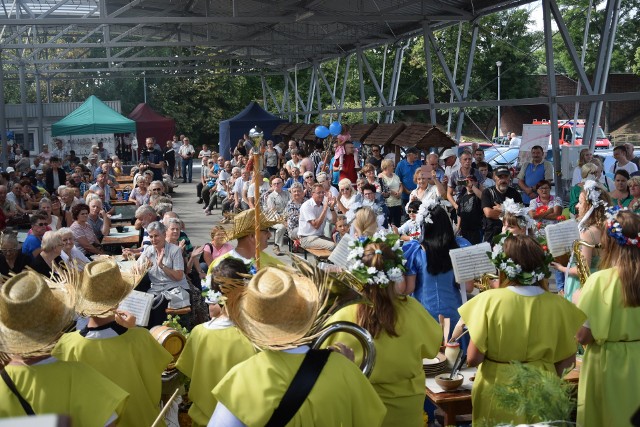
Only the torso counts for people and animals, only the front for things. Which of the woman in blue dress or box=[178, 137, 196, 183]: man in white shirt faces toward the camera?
the man in white shirt

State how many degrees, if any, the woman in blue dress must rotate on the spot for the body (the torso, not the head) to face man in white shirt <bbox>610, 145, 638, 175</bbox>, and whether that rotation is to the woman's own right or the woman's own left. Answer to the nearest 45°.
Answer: approximately 45° to the woman's own right

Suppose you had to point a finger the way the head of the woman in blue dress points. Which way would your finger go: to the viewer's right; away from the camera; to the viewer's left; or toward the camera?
away from the camera

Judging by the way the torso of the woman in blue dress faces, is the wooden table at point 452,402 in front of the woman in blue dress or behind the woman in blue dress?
behind

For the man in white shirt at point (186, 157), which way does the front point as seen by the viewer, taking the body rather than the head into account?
toward the camera

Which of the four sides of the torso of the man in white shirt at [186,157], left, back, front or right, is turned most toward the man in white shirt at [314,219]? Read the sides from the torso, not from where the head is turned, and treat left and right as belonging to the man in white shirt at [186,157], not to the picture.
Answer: front

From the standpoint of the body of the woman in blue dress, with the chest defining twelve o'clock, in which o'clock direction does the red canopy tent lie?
The red canopy tent is roughly at 11 o'clock from the woman in blue dress.

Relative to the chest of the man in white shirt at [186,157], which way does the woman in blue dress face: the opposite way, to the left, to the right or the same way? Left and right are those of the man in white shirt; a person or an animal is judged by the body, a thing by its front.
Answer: the opposite way

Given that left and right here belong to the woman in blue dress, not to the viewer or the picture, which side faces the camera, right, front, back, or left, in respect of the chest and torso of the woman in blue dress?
back

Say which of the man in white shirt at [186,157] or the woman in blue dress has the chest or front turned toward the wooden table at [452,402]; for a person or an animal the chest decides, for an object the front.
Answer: the man in white shirt

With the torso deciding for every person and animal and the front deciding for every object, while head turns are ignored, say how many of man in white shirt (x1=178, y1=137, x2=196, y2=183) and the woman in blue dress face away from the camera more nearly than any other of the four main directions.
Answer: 1

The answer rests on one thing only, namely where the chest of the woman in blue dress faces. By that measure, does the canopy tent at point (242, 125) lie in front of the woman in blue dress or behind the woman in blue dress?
in front

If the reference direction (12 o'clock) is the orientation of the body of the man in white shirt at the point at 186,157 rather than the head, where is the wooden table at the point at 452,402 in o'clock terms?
The wooden table is roughly at 12 o'clock from the man in white shirt.

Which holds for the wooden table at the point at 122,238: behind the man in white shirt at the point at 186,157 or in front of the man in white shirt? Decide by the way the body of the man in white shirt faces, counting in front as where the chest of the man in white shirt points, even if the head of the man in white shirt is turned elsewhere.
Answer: in front

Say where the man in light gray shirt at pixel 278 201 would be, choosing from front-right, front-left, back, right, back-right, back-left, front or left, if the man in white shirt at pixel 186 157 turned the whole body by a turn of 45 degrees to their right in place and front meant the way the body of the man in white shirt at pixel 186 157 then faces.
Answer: front-left
